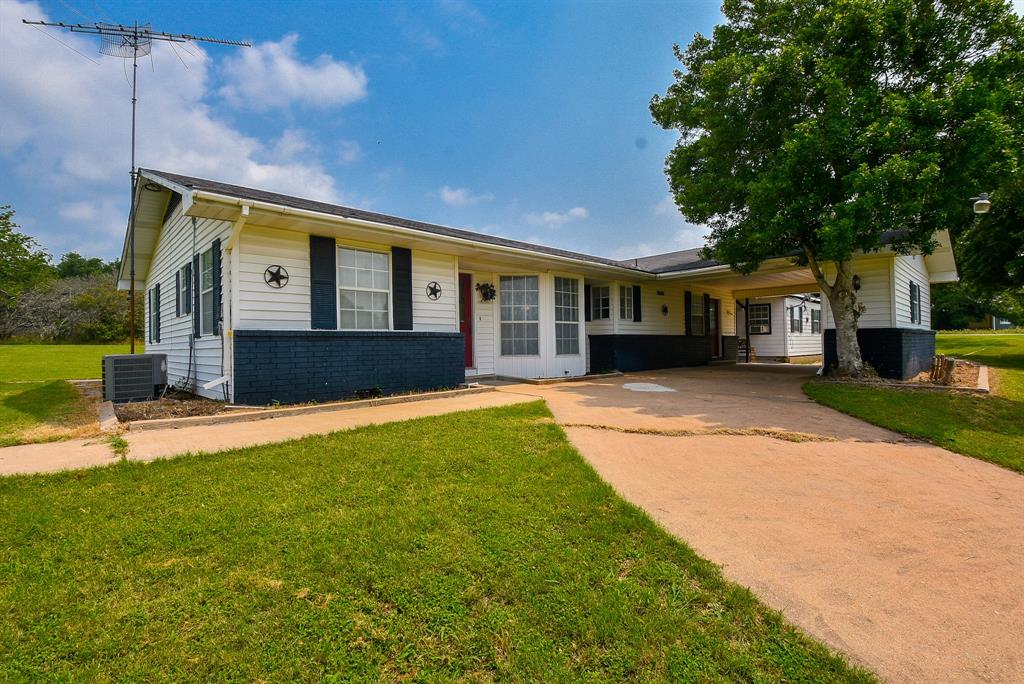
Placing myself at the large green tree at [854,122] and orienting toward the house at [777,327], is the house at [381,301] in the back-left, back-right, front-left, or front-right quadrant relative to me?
back-left

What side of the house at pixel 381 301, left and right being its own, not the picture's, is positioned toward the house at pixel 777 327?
left

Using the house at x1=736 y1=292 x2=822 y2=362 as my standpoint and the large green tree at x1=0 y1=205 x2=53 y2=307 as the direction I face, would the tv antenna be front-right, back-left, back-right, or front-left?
front-left

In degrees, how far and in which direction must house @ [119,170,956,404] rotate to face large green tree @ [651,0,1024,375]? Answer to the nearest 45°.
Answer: approximately 45° to its left

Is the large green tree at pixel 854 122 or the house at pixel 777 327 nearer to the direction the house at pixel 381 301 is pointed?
the large green tree

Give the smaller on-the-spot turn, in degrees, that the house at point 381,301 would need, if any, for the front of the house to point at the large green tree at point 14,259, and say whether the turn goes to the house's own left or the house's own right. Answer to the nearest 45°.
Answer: approximately 180°
